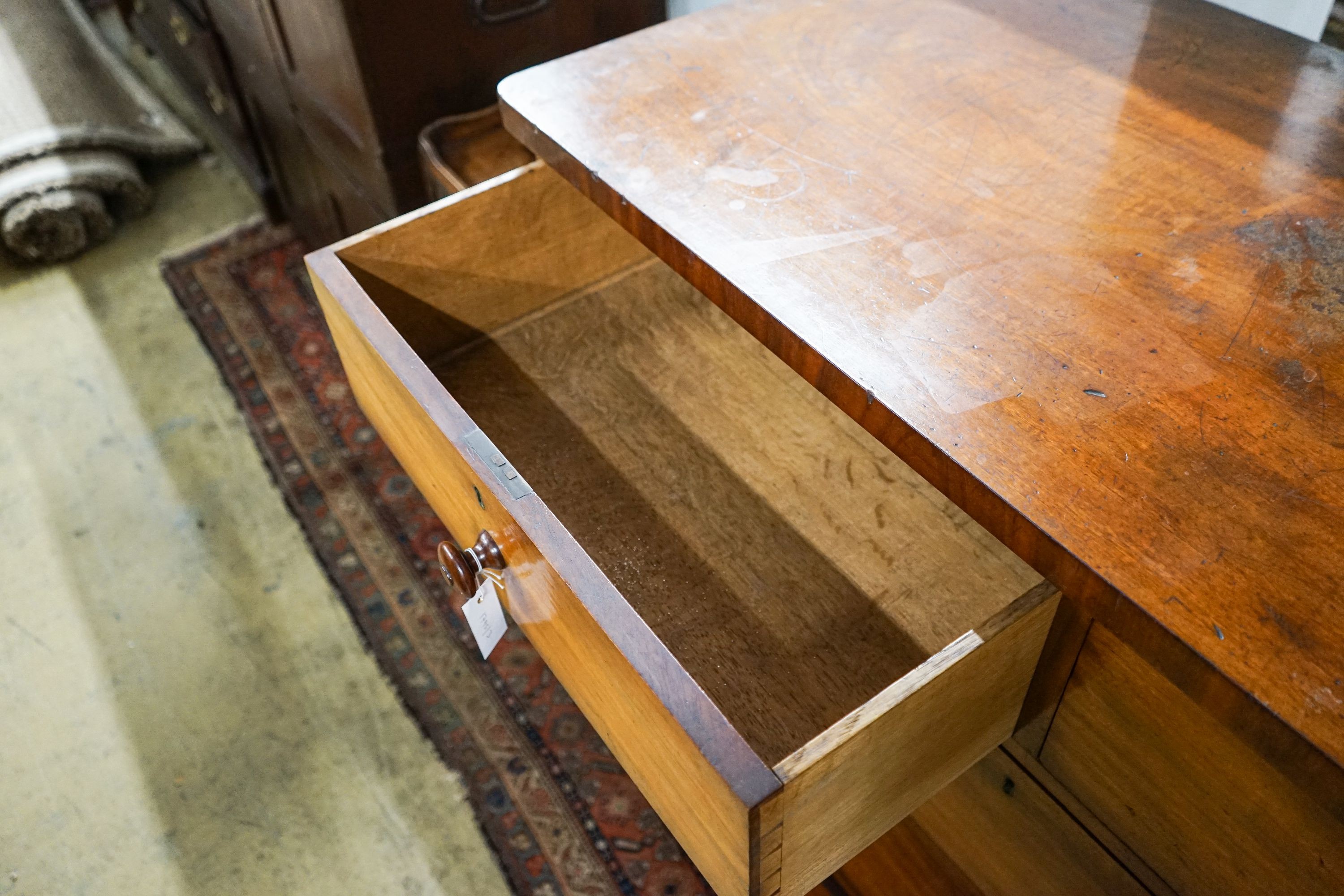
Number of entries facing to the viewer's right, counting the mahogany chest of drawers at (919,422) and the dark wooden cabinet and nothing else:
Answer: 0

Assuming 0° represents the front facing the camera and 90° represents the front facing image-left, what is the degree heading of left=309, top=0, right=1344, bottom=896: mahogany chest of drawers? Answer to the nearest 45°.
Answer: approximately 45°

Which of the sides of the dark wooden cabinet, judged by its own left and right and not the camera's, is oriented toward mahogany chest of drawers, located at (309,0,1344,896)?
left

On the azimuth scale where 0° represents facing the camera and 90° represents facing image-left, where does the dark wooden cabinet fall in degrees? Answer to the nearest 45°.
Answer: approximately 45°

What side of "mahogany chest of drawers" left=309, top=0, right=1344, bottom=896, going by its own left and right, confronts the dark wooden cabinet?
right
